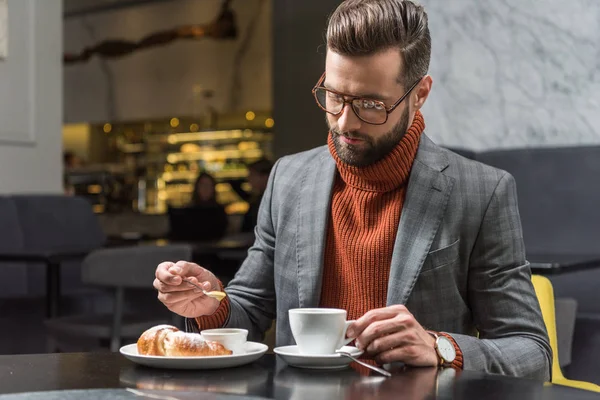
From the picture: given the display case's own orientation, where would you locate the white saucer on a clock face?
The white saucer is roughly at 12 o'clock from the display case.

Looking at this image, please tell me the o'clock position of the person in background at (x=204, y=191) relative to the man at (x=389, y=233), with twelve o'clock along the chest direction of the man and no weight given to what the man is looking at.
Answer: The person in background is roughly at 4 o'clock from the man.

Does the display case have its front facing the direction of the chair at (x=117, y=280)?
yes

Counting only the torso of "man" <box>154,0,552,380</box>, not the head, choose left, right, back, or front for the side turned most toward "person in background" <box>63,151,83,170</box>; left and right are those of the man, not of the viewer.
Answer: right

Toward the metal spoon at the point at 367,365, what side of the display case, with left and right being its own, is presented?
front

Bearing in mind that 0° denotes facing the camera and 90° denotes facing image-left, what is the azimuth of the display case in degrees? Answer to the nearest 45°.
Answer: approximately 0°

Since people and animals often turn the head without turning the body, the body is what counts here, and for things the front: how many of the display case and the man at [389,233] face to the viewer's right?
0

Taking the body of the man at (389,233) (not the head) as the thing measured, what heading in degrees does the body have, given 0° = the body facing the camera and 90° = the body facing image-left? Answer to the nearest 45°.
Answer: approximately 45°

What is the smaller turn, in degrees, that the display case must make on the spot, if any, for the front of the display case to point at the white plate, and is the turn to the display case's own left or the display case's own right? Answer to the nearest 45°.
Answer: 0° — it already faces it

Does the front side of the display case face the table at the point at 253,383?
yes

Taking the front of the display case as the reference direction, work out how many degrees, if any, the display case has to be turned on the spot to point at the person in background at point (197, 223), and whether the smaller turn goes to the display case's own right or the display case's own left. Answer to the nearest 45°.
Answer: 0° — it already faces them
